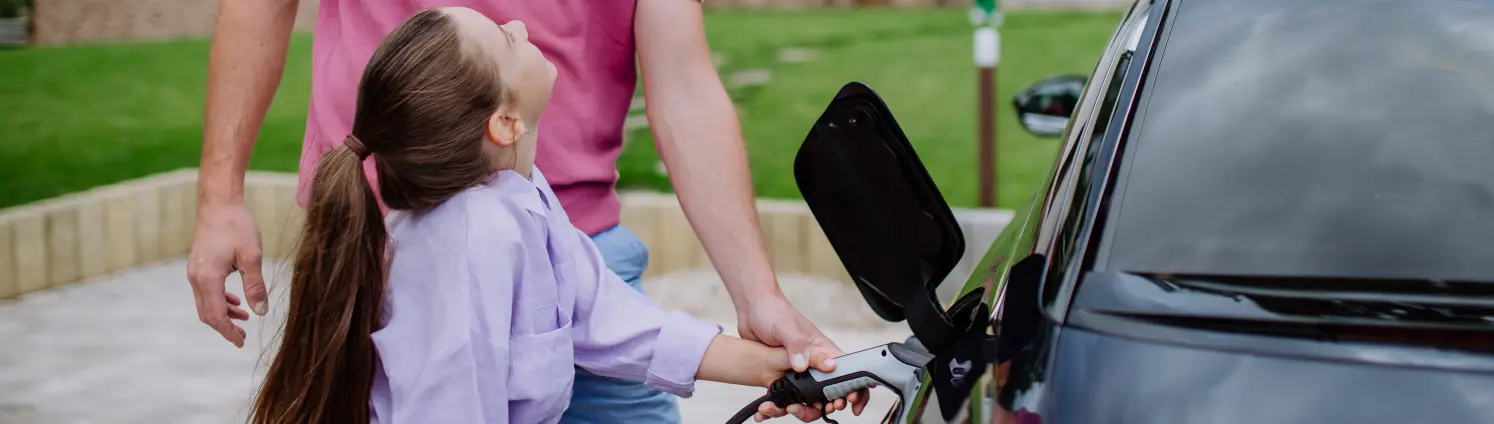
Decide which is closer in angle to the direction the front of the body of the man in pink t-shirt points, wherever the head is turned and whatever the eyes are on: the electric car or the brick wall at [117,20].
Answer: the electric car

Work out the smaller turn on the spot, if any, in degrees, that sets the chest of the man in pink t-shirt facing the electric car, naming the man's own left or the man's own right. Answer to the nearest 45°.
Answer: approximately 45° to the man's own left

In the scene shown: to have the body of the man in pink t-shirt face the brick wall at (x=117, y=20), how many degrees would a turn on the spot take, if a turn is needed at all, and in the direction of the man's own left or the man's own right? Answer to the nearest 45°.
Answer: approximately 180°

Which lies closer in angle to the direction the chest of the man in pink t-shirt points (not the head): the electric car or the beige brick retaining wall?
the electric car

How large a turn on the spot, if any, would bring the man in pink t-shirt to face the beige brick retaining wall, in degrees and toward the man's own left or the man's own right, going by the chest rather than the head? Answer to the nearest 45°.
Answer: approximately 180°
